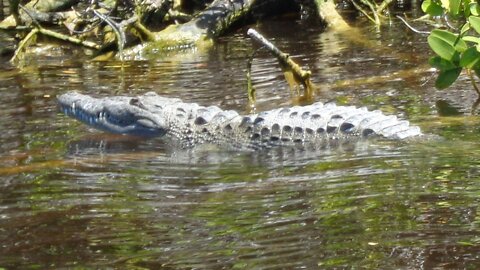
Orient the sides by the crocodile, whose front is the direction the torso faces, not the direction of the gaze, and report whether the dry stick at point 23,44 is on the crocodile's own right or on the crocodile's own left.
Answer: on the crocodile's own right

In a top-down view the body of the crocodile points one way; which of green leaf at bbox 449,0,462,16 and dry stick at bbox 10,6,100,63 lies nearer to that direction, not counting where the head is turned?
the dry stick

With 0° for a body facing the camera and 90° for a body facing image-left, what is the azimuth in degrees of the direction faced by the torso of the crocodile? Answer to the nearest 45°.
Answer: approximately 90°

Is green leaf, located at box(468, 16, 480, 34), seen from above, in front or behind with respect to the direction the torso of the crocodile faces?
behind

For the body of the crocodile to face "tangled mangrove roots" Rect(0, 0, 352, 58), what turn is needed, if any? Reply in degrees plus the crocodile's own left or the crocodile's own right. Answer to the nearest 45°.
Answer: approximately 90° to the crocodile's own right

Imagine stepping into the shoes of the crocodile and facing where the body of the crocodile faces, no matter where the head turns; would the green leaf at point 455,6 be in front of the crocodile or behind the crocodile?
behind

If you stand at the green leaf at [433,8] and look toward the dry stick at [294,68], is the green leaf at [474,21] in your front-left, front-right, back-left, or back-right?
back-left

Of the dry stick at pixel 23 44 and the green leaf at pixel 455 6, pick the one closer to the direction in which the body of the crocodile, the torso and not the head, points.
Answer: the dry stick

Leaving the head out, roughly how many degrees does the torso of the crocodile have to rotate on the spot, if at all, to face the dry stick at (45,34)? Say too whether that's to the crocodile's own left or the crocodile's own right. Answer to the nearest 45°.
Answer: approximately 45° to the crocodile's own right
